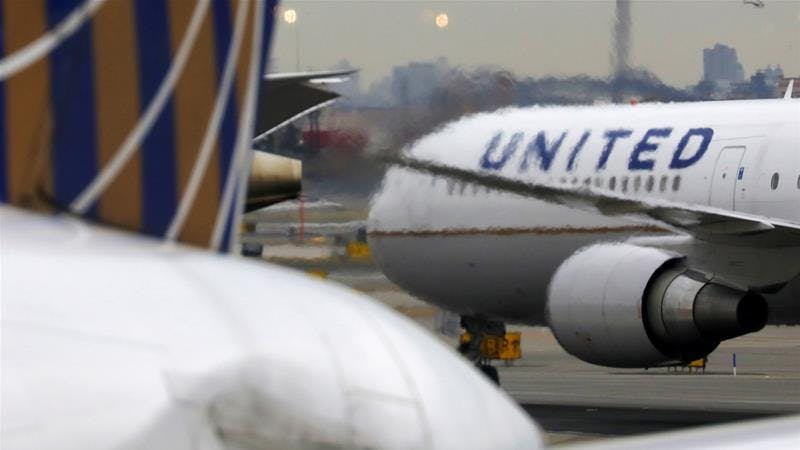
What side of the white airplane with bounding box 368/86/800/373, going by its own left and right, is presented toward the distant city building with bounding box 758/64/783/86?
right

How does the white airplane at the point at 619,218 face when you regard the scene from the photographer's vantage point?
facing away from the viewer and to the left of the viewer

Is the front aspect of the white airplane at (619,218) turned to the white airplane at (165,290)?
no

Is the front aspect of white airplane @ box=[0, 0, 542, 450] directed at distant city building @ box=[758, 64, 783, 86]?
no

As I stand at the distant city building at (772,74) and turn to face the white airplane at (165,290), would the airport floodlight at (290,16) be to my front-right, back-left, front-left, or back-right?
front-right
